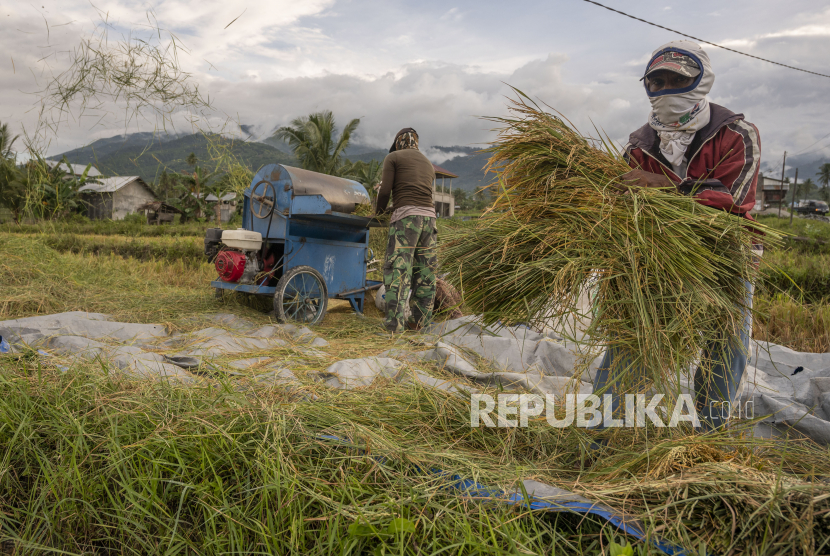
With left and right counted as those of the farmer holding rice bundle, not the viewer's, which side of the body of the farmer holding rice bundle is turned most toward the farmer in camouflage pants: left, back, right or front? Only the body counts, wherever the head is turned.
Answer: right

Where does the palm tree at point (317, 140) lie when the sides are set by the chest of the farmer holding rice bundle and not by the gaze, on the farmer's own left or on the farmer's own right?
on the farmer's own right

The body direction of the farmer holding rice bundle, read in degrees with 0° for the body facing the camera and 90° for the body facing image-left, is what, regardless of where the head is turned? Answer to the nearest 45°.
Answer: approximately 45°

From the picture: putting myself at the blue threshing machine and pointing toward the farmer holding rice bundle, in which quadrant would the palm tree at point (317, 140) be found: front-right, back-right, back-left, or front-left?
back-left

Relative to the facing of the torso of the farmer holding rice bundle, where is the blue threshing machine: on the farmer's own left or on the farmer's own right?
on the farmer's own right
